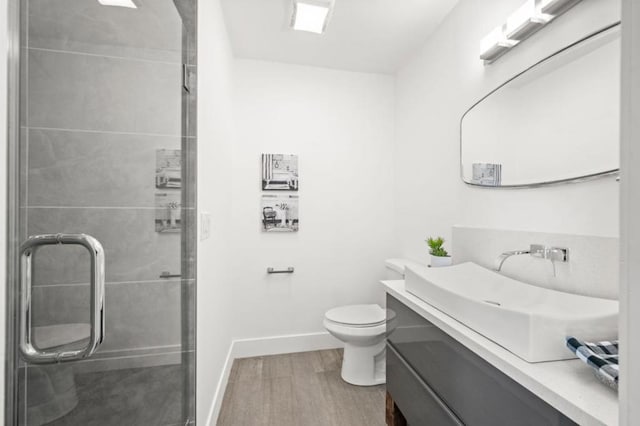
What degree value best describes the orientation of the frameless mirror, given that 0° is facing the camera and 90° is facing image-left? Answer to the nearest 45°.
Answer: approximately 45°

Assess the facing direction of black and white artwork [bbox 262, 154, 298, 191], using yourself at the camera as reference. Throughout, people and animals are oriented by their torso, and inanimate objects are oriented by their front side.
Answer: facing the viewer

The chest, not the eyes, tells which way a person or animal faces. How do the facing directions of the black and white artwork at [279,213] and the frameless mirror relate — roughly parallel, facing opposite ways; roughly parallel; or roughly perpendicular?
roughly perpendicular

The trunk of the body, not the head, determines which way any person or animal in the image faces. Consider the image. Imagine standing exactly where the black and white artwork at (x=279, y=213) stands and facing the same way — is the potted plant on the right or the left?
on its left

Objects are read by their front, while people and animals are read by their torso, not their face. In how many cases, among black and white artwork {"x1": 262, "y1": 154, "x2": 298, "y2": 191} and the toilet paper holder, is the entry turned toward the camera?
2

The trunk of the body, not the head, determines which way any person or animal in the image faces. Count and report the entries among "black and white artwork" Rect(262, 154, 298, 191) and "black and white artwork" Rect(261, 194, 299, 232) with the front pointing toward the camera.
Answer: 2

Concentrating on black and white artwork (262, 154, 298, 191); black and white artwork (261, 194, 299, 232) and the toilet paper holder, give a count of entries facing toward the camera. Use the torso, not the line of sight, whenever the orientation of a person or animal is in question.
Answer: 3

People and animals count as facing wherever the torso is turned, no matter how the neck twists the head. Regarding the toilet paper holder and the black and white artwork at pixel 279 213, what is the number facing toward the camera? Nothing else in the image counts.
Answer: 2

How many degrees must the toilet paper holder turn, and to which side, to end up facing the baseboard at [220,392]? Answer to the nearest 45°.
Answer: approximately 45° to its right

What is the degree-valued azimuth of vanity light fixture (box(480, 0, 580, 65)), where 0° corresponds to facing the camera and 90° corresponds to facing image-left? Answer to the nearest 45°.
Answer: approximately 45°

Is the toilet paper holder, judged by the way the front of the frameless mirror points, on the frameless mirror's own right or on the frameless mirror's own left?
on the frameless mirror's own right

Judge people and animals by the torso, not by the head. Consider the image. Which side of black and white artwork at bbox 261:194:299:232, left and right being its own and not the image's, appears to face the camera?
front
